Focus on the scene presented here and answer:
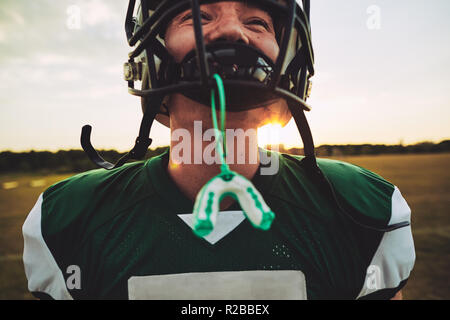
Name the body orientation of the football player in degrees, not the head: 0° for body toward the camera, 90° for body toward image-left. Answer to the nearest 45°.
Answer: approximately 0°
